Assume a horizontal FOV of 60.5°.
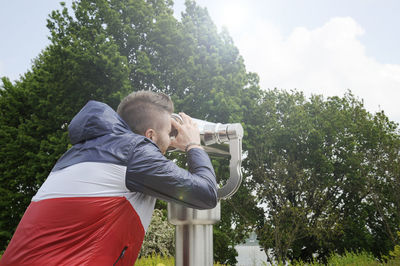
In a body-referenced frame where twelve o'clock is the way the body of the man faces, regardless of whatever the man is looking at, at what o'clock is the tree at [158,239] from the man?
The tree is roughly at 11 o'clock from the man.

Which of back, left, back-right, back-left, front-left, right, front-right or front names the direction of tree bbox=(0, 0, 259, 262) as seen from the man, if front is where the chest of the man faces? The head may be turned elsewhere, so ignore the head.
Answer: front-left

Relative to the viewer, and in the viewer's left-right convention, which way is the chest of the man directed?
facing away from the viewer and to the right of the viewer

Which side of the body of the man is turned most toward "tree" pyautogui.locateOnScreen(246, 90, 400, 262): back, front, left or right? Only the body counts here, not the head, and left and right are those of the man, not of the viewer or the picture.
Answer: front

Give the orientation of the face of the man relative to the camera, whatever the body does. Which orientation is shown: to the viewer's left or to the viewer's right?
to the viewer's right

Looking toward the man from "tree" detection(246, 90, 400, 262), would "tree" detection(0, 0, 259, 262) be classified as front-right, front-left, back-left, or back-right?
front-right
